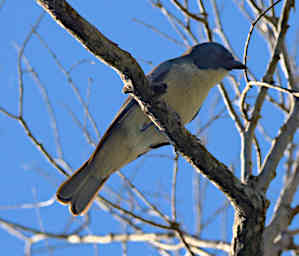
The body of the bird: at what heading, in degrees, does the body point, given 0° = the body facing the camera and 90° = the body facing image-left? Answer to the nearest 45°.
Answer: approximately 270°
